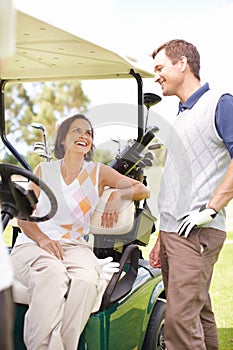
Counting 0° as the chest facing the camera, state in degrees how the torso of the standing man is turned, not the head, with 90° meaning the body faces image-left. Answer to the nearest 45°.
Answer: approximately 45°

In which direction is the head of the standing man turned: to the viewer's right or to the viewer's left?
to the viewer's left

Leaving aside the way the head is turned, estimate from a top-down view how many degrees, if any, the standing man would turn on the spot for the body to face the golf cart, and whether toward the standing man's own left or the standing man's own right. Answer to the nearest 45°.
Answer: approximately 45° to the standing man's own right

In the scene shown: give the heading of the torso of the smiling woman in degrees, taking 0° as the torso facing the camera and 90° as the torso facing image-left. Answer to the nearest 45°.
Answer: approximately 0°

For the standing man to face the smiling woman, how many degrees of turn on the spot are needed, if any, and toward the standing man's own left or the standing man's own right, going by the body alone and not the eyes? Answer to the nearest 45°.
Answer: approximately 45° to the standing man's own right

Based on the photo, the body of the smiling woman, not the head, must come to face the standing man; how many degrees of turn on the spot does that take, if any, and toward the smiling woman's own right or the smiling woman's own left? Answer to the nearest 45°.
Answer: approximately 90° to the smiling woman's own left
